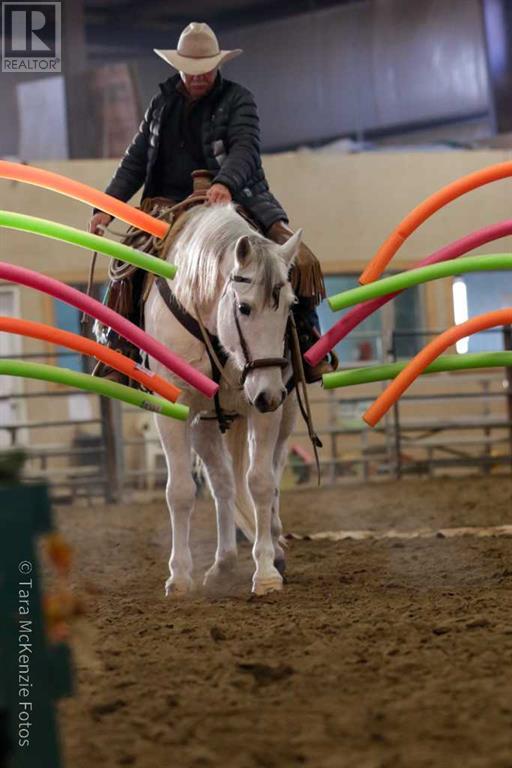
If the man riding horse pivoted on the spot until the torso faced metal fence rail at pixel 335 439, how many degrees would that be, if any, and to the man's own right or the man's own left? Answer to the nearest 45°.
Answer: approximately 180°

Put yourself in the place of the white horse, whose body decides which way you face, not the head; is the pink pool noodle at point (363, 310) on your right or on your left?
on your left

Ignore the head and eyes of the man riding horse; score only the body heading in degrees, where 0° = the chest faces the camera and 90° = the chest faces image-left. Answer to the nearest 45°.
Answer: approximately 0°

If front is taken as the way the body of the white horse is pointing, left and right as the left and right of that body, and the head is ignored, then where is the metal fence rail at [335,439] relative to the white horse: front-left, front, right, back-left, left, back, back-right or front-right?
back

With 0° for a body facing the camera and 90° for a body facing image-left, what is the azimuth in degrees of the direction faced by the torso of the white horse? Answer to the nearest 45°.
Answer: approximately 0°

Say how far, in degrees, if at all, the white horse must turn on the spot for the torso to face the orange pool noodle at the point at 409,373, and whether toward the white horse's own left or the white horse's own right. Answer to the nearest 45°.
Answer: approximately 90° to the white horse's own left
